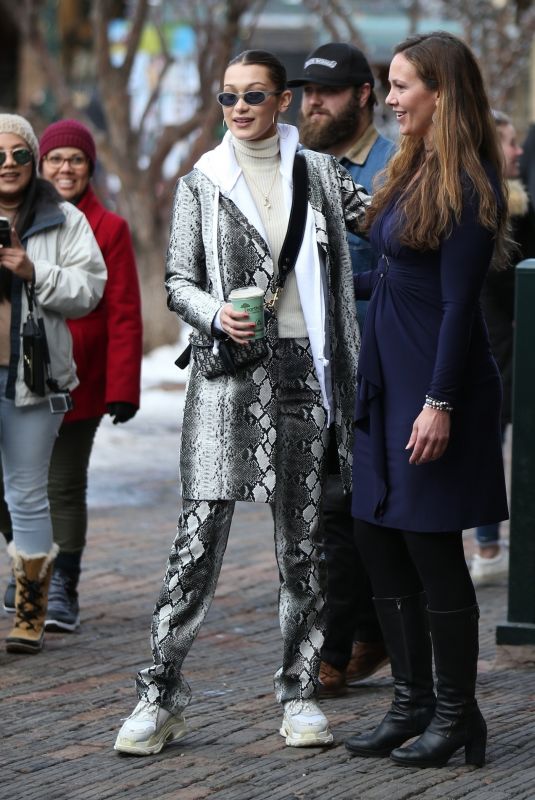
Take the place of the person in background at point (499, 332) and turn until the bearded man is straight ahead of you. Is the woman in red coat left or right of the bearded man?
right

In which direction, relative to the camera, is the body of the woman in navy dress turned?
to the viewer's left

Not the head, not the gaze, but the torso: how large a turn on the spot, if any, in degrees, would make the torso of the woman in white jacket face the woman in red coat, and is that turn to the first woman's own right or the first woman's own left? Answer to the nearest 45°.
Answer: approximately 180°

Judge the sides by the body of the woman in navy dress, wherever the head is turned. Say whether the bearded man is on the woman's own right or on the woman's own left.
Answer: on the woman's own right

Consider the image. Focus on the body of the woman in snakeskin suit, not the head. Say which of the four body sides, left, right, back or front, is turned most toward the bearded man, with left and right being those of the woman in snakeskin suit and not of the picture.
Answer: back

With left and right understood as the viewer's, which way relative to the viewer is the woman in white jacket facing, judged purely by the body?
facing the viewer

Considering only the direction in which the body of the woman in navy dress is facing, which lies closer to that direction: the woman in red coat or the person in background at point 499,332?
the woman in red coat

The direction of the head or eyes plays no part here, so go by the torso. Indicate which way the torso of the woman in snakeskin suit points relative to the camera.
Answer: toward the camera

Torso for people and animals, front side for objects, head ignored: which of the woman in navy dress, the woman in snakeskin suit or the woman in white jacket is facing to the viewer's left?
the woman in navy dress

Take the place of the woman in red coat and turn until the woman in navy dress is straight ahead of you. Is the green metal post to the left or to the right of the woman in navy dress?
left

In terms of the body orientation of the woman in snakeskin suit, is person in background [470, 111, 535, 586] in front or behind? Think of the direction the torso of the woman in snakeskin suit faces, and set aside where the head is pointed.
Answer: behind

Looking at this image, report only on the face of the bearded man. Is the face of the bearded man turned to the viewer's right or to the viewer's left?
to the viewer's left

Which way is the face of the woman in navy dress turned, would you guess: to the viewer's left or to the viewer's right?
to the viewer's left

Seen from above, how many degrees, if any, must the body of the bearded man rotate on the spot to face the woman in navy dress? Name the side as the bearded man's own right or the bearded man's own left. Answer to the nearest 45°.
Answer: approximately 45° to the bearded man's own left
